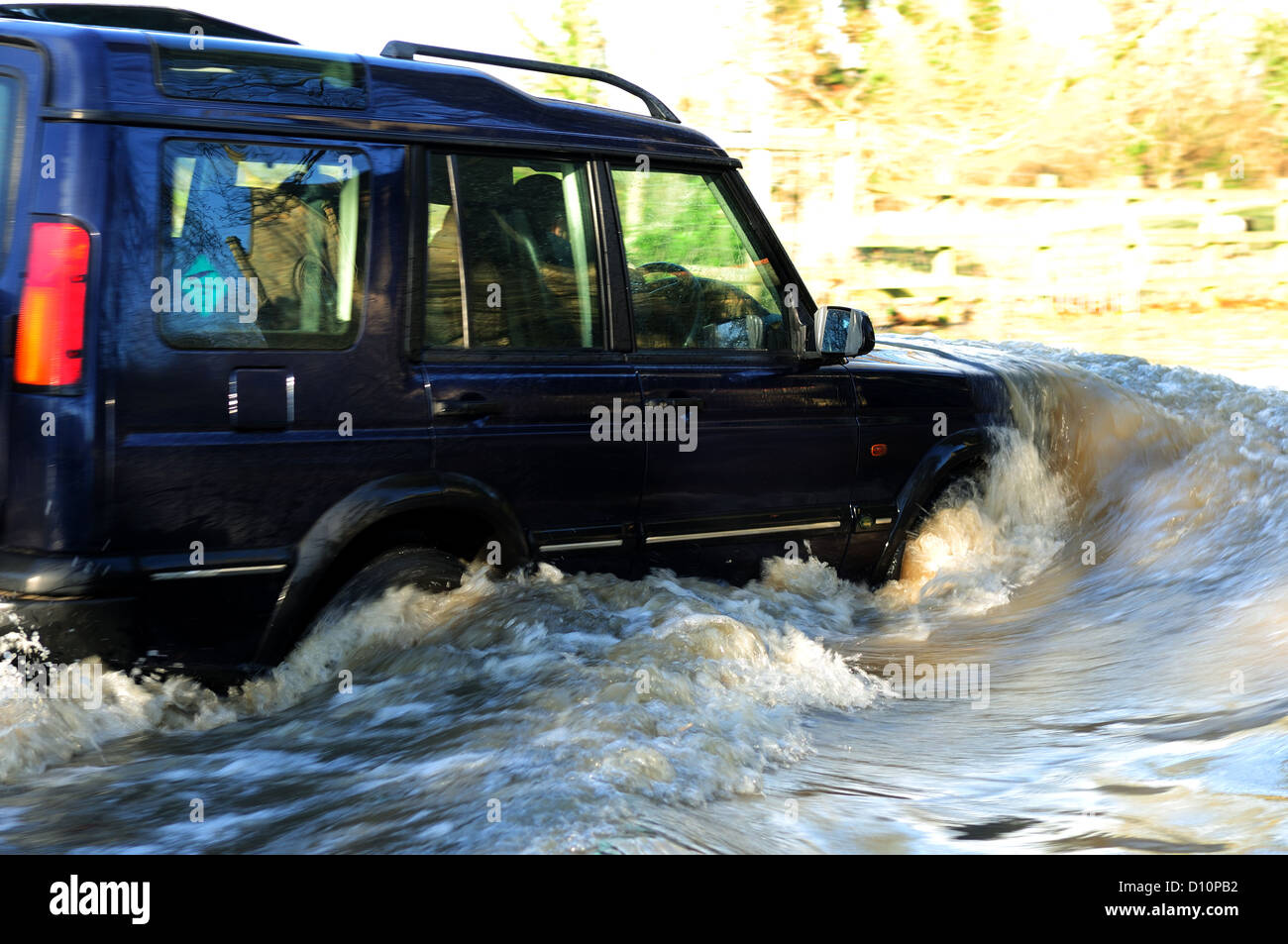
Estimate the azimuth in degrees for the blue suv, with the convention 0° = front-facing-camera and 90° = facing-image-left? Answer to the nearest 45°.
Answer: approximately 225°
